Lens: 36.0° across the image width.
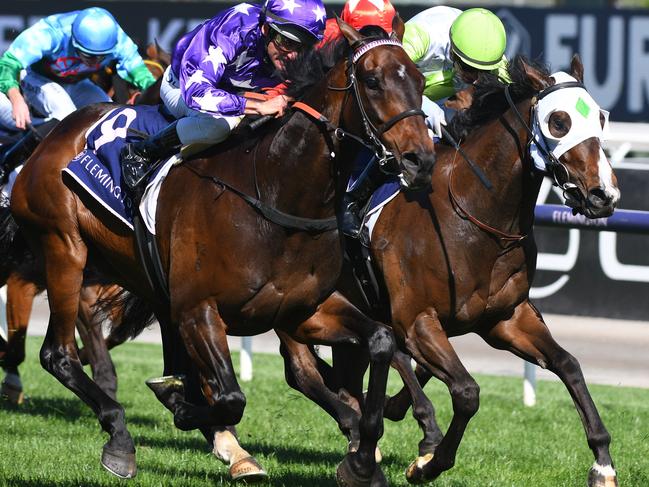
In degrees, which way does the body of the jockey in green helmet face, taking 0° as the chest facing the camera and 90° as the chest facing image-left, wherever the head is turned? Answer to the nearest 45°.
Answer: approximately 315°

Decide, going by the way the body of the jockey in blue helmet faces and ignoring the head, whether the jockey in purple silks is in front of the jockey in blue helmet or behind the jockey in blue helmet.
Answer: in front

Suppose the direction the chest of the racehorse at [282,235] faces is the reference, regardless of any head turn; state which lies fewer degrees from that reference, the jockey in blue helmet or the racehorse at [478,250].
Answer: the racehorse

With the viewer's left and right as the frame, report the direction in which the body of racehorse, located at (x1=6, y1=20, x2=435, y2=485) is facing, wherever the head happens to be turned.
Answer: facing the viewer and to the right of the viewer

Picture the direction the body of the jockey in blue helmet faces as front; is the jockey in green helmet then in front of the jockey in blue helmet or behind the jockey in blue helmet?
in front

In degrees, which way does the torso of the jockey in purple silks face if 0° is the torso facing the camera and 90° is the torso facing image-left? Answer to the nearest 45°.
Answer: approximately 315°

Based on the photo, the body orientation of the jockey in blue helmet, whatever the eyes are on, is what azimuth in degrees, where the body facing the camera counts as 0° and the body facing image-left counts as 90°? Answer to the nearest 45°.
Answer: approximately 315°
